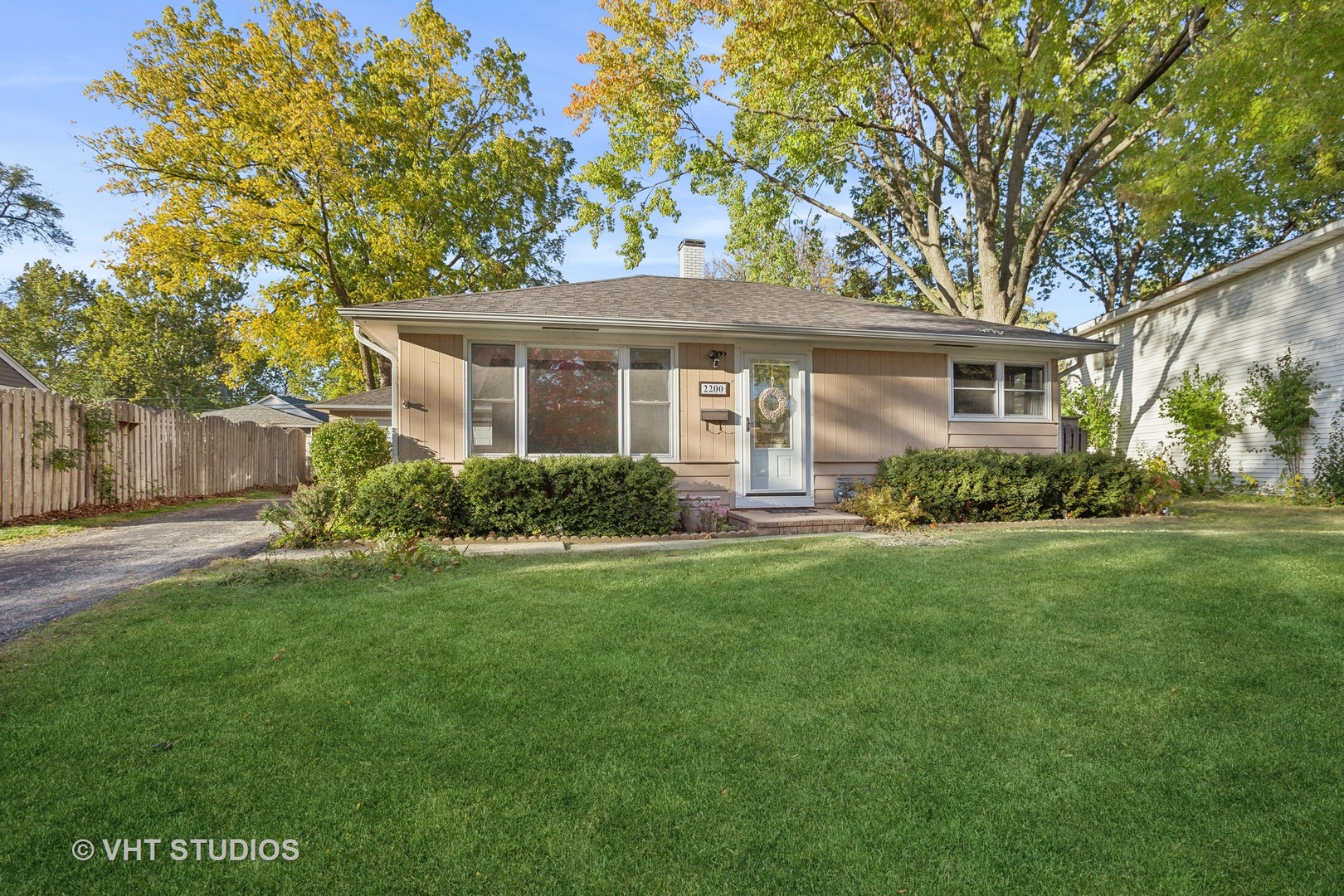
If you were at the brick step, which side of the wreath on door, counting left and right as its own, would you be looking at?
front

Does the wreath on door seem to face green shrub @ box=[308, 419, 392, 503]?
no

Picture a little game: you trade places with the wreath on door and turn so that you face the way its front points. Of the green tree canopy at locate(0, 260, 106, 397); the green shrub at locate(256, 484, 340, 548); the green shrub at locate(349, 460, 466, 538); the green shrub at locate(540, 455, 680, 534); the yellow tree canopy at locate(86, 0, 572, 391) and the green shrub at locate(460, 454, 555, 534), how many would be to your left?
0

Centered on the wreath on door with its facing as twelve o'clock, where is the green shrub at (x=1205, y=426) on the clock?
The green shrub is roughly at 8 o'clock from the wreath on door.

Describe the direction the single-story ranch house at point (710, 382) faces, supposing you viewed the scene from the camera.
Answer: facing the viewer

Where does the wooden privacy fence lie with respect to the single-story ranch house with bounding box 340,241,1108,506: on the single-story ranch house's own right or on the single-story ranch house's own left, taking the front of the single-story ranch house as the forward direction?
on the single-story ranch house's own right

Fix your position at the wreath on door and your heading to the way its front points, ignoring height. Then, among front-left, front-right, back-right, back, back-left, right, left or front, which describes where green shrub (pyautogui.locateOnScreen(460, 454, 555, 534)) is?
front-right

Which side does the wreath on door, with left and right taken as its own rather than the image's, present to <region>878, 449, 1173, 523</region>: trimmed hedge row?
left

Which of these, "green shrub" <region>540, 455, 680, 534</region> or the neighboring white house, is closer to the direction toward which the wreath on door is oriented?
the green shrub

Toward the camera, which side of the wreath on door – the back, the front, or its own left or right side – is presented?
front

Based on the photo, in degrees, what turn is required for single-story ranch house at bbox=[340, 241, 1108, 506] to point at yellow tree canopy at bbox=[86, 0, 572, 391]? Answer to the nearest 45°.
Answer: approximately 135° to its right

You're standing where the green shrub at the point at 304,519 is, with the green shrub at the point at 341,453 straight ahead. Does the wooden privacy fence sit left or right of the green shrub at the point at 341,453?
left

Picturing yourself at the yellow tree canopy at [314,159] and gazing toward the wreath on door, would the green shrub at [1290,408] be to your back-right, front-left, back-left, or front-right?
front-left

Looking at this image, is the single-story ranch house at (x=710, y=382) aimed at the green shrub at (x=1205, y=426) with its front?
no

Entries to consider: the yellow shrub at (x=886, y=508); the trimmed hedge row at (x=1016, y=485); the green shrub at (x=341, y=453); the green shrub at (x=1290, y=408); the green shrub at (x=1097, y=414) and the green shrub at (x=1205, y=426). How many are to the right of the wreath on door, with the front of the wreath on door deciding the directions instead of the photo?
1

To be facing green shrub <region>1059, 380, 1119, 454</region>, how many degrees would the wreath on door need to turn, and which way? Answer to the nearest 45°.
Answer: approximately 135° to its left

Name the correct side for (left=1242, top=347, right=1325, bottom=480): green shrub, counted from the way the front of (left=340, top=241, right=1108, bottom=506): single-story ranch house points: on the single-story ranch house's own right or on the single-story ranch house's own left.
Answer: on the single-story ranch house's own left

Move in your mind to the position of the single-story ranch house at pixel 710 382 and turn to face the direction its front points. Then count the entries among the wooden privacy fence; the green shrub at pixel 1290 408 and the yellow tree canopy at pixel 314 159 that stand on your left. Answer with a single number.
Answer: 1

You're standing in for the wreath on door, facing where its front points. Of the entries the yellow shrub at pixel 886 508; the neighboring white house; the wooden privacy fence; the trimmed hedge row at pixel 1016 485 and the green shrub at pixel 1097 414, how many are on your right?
1

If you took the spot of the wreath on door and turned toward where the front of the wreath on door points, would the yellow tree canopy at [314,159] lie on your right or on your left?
on your right
